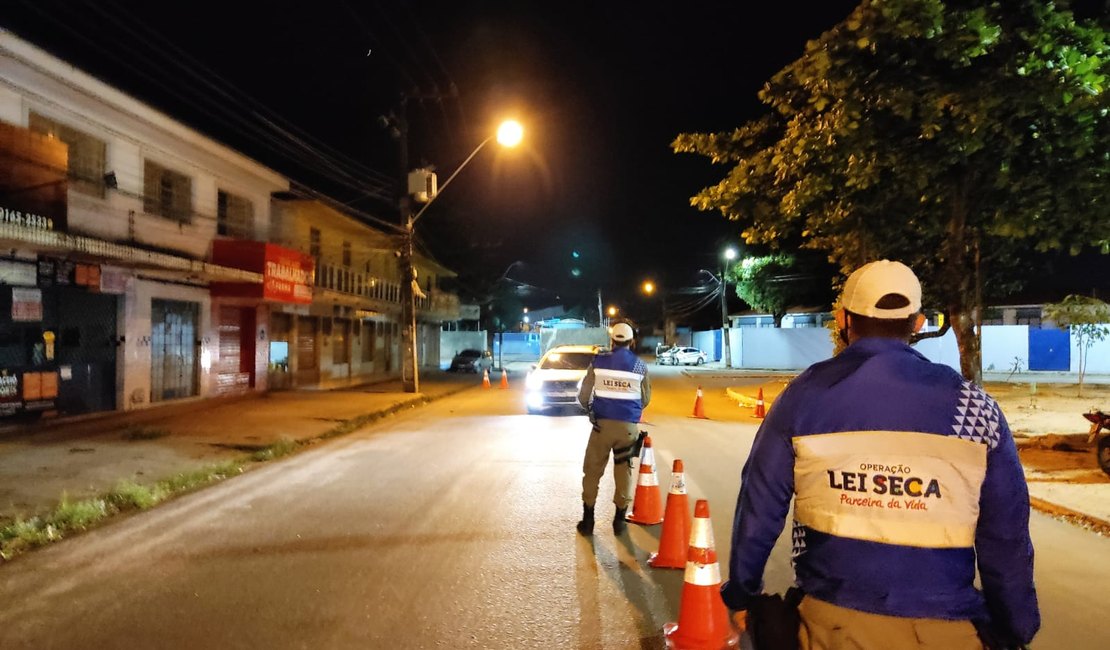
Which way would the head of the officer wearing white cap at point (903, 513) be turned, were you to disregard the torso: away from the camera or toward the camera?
away from the camera

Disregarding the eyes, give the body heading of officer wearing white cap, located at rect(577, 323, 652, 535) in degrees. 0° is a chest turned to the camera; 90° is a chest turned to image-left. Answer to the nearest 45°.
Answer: approximately 180°

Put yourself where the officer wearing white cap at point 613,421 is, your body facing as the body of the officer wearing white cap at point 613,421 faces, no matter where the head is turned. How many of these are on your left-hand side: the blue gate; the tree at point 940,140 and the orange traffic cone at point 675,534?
0

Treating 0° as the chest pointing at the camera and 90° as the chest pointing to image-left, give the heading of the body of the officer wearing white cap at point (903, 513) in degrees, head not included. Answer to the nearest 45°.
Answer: approximately 180°

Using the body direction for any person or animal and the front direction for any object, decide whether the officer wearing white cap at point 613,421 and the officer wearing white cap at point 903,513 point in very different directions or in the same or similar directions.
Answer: same or similar directions

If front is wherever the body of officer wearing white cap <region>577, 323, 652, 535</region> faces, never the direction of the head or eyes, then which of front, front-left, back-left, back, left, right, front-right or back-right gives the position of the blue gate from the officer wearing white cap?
front-right

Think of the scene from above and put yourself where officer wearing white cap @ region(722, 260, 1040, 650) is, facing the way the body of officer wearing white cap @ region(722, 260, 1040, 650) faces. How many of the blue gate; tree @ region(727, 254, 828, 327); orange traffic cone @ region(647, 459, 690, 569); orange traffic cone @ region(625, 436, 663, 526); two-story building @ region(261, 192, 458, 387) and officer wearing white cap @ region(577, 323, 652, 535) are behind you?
0

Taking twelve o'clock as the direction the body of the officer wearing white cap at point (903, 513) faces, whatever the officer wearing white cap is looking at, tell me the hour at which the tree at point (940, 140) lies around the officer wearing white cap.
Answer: The tree is roughly at 12 o'clock from the officer wearing white cap.

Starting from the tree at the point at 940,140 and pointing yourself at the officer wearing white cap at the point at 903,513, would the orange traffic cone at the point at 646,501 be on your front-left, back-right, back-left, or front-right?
front-right

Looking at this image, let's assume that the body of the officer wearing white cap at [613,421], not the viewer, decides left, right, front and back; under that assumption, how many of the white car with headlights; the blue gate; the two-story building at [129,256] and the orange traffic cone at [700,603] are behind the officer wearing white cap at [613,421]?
1

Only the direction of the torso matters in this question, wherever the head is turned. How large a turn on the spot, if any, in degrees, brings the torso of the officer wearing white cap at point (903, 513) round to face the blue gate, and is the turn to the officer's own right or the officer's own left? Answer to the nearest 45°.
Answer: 0° — they already face it

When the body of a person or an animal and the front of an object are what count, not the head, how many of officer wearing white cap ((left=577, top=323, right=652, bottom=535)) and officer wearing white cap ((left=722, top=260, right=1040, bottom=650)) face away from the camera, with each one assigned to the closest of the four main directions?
2

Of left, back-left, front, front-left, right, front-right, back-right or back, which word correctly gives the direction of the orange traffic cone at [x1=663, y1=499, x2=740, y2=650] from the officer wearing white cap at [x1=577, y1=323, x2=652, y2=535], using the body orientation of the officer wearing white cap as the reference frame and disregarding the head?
back

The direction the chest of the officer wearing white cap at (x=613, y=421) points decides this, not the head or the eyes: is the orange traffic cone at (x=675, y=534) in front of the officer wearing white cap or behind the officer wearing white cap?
behind

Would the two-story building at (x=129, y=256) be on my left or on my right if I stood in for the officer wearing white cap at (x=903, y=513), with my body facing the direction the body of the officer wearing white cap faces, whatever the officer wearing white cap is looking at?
on my left

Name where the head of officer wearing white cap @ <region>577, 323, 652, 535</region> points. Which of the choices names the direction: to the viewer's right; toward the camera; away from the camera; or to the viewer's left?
away from the camera

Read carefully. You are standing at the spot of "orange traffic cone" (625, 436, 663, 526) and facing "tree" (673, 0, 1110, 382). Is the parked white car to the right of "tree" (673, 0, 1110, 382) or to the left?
left

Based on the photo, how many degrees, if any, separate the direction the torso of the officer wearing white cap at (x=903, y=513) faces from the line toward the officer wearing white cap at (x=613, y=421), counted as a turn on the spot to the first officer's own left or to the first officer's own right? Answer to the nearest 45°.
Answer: approximately 45° to the first officer's own left
